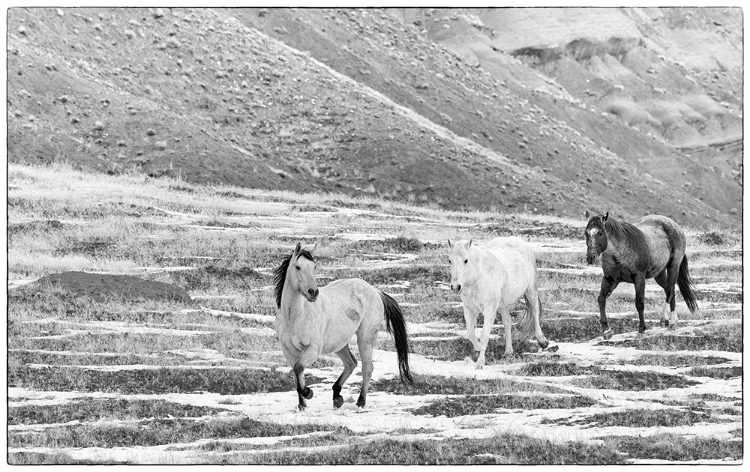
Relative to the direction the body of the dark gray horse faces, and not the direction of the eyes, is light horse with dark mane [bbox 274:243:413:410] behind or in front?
in front

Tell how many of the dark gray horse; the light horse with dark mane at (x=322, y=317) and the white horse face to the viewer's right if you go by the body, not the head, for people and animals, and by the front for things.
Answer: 0

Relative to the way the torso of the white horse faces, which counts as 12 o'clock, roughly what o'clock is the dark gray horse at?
The dark gray horse is roughly at 6 o'clock from the white horse.

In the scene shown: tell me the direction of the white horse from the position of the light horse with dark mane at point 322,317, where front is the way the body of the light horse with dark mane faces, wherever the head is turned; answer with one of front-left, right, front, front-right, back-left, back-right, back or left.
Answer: back

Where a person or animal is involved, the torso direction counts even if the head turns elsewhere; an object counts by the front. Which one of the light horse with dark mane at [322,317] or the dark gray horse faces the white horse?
the dark gray horse

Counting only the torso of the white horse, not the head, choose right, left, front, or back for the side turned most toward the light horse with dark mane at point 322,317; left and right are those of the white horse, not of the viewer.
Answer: front

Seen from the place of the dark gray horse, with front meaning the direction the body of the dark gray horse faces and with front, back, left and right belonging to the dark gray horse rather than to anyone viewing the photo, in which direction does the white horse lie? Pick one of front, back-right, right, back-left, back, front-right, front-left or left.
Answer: front

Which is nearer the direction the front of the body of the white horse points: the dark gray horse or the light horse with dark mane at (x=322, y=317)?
the light horse with dark mane

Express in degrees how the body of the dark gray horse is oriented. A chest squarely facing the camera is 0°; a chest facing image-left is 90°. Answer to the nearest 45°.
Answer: approximately 45°

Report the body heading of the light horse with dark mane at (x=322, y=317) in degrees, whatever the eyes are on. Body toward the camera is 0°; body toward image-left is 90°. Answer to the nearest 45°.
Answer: approximately 45°

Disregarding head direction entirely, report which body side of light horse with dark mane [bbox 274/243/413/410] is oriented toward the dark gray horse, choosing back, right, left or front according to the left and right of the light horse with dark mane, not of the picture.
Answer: back
